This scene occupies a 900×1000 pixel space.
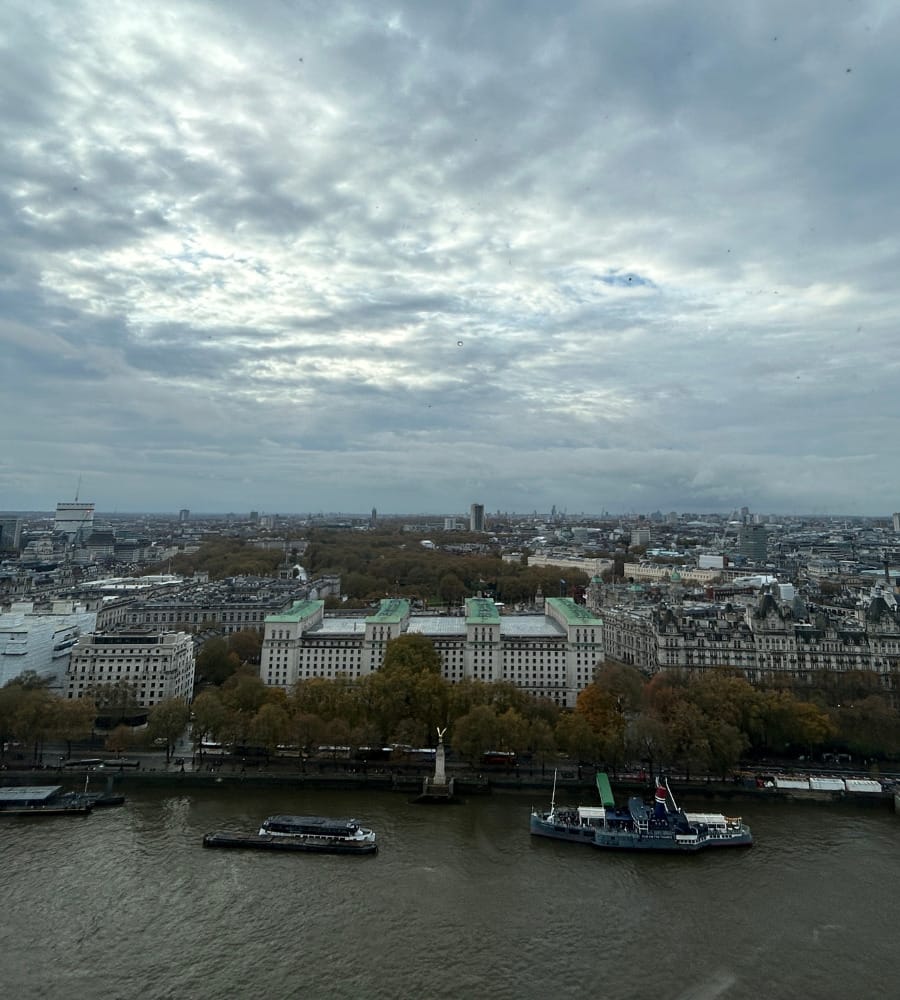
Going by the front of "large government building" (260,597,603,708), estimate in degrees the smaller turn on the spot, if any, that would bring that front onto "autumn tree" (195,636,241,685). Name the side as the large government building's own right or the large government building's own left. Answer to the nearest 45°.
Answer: approximately 90° to the large government building's own right

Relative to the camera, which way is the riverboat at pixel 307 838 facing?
to the viewer's right

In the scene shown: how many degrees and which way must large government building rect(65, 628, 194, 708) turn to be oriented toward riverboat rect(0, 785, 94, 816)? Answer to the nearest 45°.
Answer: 0° — it already faces it

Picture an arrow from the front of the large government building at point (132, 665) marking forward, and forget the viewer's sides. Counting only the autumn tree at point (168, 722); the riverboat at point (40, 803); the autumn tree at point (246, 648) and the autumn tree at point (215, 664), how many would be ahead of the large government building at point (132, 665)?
2

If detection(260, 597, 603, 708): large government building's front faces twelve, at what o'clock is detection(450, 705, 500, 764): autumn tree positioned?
The autumn tree is roughly at 12 o'clock from the large government building.

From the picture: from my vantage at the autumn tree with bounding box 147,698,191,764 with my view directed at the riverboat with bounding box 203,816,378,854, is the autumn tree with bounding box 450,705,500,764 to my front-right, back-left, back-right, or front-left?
front-left

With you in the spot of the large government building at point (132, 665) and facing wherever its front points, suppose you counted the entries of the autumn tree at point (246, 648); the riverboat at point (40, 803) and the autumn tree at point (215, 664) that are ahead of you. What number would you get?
1

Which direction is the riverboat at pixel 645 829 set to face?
to the viewer's left

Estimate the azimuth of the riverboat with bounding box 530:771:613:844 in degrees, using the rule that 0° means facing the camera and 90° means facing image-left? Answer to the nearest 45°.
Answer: approximately 90°

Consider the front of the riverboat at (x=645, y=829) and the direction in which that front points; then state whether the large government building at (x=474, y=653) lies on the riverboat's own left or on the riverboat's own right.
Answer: on the riverboat's own right

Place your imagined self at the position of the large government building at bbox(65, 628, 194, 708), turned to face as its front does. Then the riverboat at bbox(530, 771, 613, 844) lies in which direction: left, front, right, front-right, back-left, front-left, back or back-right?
front-left

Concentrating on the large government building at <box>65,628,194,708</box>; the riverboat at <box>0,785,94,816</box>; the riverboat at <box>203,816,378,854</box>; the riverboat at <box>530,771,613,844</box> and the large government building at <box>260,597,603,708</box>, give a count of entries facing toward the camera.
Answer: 2

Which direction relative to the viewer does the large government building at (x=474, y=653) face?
toward the camera
